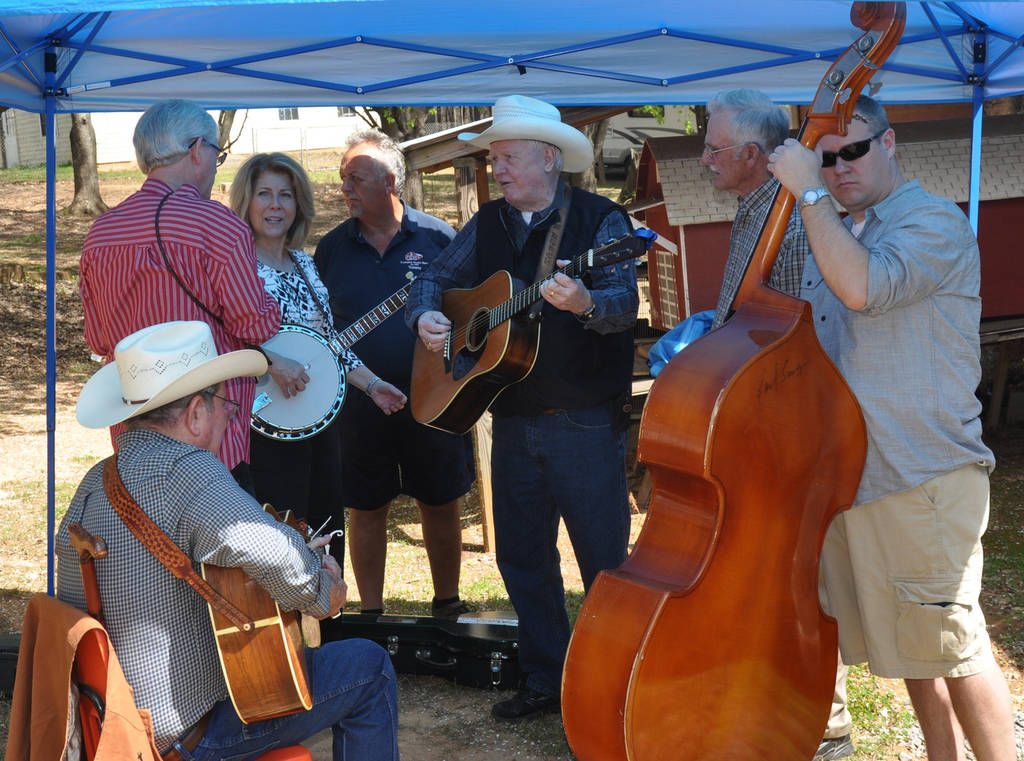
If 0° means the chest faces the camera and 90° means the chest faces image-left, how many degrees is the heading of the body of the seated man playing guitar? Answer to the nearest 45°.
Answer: approximately 225°

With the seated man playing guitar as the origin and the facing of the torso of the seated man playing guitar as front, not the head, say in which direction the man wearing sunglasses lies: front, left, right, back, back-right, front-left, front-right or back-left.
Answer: front-right

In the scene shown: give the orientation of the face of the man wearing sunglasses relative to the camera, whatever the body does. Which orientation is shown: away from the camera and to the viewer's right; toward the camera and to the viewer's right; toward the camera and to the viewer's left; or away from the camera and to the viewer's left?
toward the camera and to the viewer's left

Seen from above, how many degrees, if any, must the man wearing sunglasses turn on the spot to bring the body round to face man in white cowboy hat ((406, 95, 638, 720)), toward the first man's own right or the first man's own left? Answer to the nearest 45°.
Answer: approximately 90° to the first man's own right

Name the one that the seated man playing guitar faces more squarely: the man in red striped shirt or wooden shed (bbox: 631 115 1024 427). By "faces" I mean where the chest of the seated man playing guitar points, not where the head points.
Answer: the wooden shed

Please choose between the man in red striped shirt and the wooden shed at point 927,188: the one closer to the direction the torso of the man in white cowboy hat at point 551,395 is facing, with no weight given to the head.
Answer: the man in red striped shirt

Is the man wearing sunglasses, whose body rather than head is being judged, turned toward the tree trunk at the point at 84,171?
no

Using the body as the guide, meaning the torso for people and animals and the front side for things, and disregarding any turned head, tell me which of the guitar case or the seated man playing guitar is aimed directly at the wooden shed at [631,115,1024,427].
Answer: the seated man playing guitar

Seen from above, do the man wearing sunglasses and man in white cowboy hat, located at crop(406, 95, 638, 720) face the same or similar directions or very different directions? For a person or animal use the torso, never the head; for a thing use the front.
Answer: same or similar directions

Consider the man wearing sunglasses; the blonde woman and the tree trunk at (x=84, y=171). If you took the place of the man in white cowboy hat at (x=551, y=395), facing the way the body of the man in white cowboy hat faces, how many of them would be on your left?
1

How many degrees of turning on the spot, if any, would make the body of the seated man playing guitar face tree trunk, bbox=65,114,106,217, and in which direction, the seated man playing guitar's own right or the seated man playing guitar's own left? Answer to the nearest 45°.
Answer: approximately 45° to the seated man playing guitar's own left

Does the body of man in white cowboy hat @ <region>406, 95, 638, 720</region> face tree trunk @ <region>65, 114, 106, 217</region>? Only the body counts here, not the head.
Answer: no

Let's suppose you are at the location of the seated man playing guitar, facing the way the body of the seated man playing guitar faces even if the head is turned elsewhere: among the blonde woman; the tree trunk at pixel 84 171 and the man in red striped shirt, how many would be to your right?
0

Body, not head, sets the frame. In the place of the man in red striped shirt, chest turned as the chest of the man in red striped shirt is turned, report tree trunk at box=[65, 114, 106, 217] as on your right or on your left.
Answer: on your left

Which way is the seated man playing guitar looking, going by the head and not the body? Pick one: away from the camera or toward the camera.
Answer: away from the camera

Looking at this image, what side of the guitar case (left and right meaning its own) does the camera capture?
front

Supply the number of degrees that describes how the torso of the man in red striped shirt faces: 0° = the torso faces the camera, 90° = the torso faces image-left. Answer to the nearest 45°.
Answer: approximately 225°
